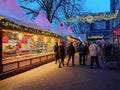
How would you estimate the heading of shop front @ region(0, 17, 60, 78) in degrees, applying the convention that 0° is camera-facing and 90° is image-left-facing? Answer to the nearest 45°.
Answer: approximately 315°
